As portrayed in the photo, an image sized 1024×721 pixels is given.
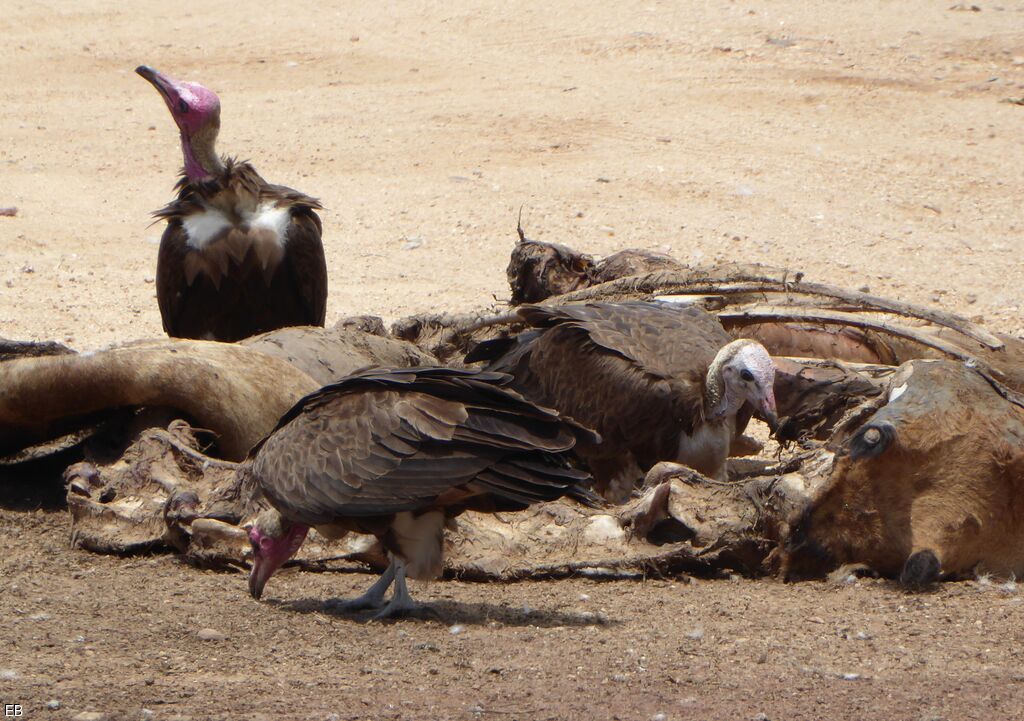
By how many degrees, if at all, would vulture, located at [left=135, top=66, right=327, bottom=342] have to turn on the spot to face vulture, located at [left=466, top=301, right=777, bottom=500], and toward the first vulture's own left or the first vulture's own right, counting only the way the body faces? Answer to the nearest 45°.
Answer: approximately 45° to the first vulture's own left

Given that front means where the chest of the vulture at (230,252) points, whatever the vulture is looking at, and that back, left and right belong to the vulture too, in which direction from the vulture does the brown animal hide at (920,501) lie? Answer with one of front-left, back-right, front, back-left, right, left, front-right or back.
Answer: front-left

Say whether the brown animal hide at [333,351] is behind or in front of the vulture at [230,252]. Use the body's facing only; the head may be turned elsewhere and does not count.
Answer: in front

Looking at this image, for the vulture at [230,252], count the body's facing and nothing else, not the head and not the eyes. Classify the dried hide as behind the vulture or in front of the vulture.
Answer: in front

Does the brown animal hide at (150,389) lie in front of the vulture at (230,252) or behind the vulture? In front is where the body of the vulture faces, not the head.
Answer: in front

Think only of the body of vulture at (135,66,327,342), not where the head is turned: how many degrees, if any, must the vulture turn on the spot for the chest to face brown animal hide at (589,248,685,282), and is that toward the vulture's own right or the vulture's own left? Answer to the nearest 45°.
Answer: approximately 90° to the vulture's own left

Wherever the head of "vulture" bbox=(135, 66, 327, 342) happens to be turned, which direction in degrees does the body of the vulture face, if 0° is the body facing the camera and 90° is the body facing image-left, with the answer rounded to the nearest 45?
approximately 0°

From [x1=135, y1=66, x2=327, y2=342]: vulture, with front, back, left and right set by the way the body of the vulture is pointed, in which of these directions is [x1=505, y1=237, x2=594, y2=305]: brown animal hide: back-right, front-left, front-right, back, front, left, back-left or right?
left

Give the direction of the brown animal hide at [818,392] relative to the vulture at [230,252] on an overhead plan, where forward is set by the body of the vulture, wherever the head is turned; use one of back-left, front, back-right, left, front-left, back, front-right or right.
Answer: front-left
